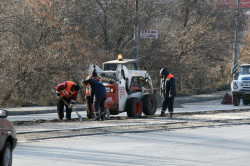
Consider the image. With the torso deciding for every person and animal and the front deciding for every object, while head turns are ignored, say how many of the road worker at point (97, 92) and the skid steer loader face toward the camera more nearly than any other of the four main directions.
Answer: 0

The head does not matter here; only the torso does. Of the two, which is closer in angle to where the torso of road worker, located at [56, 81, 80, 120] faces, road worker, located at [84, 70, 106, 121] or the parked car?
the road worker

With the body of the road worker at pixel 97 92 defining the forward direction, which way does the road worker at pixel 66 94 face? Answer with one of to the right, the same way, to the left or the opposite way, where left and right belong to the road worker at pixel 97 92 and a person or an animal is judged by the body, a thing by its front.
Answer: the opposite way

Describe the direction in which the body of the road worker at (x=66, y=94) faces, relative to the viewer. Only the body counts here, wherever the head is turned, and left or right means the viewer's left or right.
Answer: facing the viewer and to the right of the viewer

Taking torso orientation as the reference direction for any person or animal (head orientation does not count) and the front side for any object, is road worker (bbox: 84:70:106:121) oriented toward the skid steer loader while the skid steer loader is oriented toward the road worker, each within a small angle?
no

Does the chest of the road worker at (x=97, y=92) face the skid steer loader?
no

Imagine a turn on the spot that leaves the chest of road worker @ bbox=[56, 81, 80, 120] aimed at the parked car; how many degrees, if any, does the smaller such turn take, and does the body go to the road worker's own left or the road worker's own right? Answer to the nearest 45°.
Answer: approximately 45° to the road worker's own right

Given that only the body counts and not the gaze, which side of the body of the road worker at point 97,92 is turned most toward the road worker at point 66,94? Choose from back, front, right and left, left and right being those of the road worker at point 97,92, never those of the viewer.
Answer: front

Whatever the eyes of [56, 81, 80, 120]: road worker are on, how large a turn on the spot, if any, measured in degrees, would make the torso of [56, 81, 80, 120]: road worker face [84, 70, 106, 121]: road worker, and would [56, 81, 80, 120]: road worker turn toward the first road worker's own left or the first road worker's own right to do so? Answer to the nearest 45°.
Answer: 0° — they already face them

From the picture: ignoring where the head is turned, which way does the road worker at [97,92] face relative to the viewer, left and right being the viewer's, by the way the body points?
facing away from the viewer and to the left of the viewer
